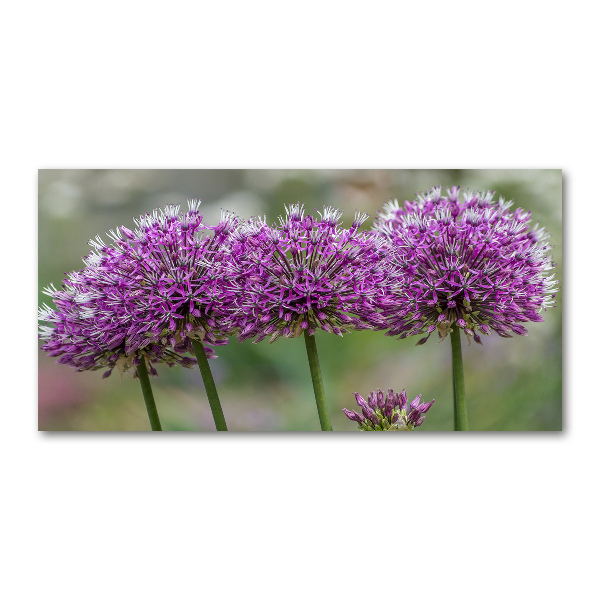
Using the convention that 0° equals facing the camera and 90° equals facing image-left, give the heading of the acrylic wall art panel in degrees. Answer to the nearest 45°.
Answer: approximately 0°
